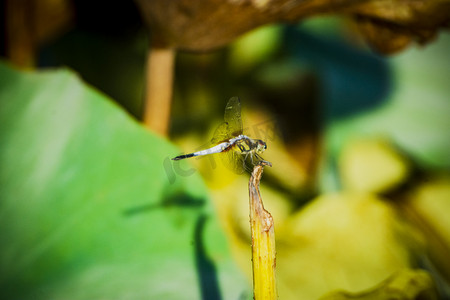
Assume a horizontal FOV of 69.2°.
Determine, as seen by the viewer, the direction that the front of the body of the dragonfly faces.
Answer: to the viewer's right
